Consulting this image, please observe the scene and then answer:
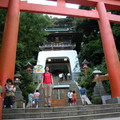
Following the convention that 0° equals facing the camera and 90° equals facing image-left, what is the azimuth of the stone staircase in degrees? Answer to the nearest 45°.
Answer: approximately 0°
